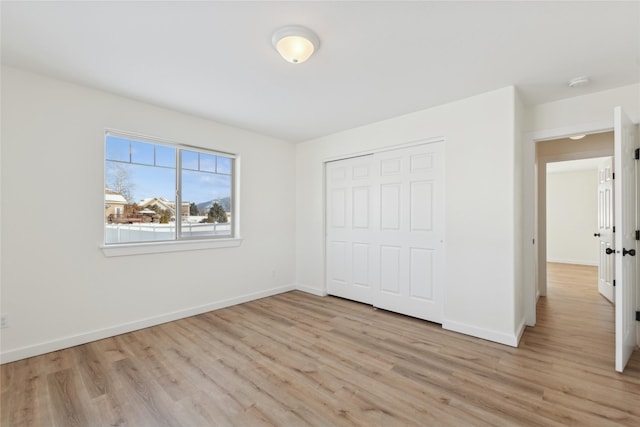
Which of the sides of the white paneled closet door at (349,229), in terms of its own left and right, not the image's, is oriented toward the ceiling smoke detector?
left

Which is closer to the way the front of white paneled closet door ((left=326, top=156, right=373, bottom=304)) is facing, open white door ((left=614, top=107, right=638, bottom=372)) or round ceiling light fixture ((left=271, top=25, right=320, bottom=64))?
the round ceiling light fixture

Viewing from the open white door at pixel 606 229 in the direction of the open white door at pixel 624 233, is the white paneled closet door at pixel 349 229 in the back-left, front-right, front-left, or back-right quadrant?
front-right

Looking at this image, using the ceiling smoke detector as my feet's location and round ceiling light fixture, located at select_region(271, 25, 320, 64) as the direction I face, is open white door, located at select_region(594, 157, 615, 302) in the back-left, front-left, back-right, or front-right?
back-right

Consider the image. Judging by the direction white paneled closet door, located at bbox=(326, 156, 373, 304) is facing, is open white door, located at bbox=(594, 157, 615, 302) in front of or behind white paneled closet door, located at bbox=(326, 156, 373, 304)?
behind

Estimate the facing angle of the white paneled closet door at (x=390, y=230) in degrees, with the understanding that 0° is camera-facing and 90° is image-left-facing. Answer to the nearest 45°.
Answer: approximately 45°
